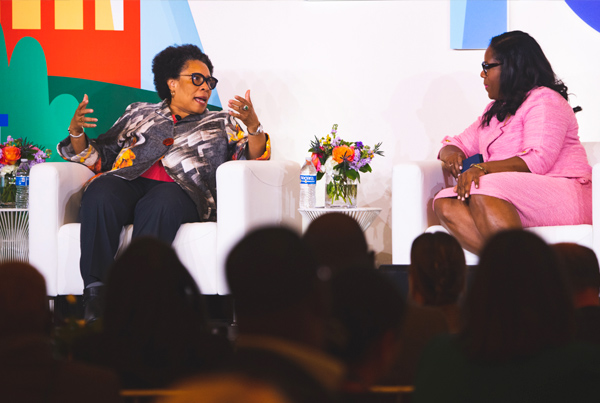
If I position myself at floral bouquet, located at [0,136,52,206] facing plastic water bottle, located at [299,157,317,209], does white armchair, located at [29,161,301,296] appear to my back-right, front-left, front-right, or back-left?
front-right

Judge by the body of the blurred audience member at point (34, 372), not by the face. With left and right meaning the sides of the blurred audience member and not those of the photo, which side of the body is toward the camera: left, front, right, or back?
back

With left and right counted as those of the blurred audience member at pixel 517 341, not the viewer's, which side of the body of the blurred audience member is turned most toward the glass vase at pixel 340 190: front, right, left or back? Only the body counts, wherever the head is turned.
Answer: front

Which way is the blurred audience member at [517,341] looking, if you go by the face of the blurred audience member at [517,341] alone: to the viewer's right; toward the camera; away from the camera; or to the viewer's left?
away from the camera

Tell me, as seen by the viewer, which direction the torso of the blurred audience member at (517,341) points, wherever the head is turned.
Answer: away from the camera

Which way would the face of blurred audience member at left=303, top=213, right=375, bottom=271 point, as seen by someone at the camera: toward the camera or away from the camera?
away from the camera

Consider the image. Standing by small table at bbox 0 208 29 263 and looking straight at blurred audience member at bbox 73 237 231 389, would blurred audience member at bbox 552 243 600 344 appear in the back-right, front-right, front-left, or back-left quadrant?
front-left

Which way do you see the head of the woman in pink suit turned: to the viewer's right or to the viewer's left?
to the viewer's left

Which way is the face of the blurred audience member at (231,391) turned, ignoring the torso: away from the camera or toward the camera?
away from the camera

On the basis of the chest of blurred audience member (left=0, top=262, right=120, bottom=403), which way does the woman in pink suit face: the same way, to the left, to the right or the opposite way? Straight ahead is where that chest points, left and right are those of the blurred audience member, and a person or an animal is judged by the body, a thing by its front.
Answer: to the left

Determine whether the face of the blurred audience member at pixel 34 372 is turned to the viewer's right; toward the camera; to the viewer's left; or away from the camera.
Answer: away from the camera

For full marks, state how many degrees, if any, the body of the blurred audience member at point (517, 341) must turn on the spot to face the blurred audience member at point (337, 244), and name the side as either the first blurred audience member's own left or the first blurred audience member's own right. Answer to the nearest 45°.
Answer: approximately 45° to the first blurred audience member's own left

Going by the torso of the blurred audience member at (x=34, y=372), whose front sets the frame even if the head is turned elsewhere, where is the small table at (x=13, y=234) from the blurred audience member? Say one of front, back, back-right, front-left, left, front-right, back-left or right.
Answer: front

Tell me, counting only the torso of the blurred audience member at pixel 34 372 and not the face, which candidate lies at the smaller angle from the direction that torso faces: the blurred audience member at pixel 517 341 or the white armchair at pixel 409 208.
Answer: the white armchair

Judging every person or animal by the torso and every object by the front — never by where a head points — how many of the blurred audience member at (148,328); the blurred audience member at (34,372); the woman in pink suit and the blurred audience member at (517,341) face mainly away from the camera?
3

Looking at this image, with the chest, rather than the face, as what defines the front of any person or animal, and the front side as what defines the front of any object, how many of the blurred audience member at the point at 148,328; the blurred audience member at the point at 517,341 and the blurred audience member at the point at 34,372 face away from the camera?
3

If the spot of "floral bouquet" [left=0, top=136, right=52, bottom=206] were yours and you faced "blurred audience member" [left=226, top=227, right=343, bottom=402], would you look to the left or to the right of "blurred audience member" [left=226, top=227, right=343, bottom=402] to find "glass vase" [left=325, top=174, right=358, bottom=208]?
left

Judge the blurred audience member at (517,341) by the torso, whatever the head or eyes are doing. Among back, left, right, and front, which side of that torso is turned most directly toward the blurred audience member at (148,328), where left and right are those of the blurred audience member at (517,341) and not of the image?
left

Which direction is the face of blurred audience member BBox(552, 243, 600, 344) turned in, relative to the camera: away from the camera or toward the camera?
away from the camera

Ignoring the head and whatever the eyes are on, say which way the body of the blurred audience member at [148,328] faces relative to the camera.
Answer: away from the camera

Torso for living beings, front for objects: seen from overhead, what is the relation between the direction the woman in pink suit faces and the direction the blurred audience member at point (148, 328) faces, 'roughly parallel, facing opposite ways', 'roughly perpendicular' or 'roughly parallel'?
roughly perpendicular
